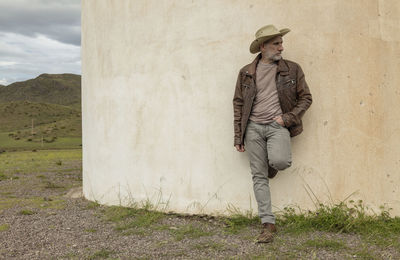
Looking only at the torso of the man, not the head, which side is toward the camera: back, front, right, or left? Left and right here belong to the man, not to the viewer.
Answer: front
